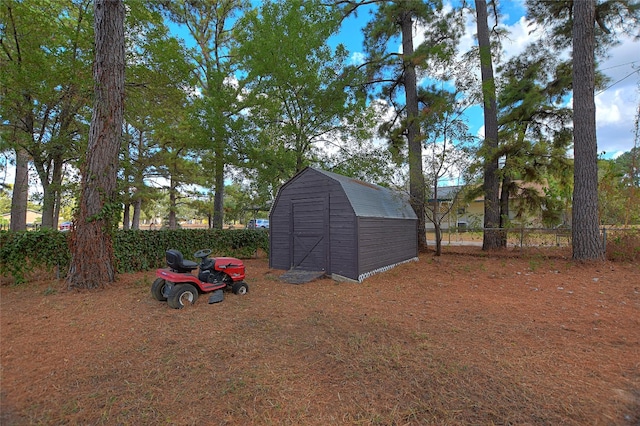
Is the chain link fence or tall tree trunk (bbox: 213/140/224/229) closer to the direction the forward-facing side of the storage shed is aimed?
the tall tree trunk

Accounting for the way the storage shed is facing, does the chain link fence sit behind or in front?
behind

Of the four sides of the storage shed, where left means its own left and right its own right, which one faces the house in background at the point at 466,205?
back

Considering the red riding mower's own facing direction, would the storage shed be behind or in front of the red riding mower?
in front

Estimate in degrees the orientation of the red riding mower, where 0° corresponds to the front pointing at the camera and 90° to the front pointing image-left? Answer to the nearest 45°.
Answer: approximately 225°

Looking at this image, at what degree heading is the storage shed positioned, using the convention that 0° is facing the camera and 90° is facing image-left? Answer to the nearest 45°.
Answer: approximately 45°

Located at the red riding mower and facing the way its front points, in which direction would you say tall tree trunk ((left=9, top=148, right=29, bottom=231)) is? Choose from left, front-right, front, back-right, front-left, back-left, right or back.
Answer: left

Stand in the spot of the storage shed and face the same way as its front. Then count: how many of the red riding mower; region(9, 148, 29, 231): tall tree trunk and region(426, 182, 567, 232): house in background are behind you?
1

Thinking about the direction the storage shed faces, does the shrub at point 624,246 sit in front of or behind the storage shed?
behind

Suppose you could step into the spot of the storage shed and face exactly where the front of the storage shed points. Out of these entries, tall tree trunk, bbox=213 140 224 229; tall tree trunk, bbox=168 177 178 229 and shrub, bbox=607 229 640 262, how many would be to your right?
2
